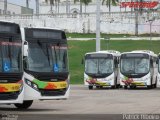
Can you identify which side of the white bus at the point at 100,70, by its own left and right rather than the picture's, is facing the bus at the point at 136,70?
left

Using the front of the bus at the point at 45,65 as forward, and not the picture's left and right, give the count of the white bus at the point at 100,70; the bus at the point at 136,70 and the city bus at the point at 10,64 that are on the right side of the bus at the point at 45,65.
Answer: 1

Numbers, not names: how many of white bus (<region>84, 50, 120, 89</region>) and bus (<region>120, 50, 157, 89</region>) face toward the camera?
2

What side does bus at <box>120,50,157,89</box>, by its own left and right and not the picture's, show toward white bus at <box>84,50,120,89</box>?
right

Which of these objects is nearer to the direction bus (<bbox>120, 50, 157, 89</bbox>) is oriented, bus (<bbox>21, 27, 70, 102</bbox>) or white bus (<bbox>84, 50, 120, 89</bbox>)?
the bus

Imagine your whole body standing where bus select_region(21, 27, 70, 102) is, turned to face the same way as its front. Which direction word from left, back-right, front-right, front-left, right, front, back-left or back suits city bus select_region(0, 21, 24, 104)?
right

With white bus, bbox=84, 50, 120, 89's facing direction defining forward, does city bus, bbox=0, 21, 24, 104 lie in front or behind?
in front

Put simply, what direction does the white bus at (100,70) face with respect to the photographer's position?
facing the viewer

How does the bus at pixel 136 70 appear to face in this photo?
toward the camera

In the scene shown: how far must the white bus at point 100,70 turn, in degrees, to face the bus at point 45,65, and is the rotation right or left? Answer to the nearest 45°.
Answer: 0° — it already faces it

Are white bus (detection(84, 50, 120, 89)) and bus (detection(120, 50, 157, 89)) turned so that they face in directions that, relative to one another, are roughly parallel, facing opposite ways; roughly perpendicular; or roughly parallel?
roughly parallel

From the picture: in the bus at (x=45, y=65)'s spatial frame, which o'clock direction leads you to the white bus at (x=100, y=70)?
The white bus is roughly at 8 o'clock from the bus.
